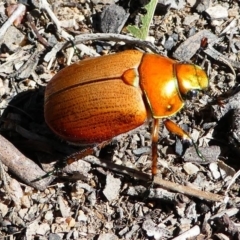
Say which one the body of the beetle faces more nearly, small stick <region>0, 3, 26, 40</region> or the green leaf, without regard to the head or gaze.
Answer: the green leaf

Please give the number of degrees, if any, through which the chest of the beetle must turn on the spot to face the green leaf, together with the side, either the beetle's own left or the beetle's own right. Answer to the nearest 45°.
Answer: approximately 90° to the beetle's own left

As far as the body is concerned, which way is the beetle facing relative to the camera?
to the viewer's right

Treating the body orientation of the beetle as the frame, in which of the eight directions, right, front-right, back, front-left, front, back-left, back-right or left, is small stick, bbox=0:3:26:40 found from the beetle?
back-left
